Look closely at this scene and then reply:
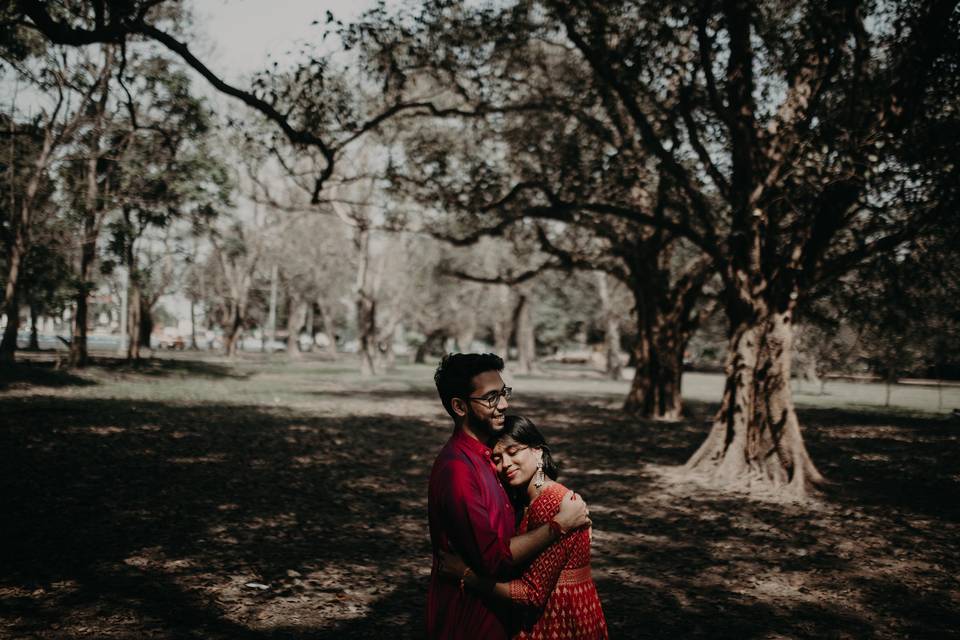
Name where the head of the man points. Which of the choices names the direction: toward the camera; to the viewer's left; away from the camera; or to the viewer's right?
to the viewer's right

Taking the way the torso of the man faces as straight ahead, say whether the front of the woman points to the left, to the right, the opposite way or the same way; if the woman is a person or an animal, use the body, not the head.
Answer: the opposite way

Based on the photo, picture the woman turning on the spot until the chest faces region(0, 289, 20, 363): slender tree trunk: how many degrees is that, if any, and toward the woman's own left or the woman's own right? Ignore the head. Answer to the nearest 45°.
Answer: approximately 45° to the woman's own right

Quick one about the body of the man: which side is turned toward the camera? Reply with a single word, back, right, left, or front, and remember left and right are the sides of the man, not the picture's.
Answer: right

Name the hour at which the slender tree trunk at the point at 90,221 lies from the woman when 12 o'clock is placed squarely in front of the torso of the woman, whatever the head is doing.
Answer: The slender tree trunk is roughly at 2 o'clock from the woman.

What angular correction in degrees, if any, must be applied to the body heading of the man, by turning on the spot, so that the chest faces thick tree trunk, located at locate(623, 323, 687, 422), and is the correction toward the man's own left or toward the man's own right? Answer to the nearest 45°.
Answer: approximately 90° to the man's own left

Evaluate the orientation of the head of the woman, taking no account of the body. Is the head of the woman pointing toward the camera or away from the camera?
toward the camera

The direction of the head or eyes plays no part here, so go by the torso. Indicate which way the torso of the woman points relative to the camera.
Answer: to the viewer's left

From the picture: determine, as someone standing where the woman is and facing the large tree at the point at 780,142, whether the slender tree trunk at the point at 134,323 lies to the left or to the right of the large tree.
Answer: left

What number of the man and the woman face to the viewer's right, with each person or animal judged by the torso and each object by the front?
1
